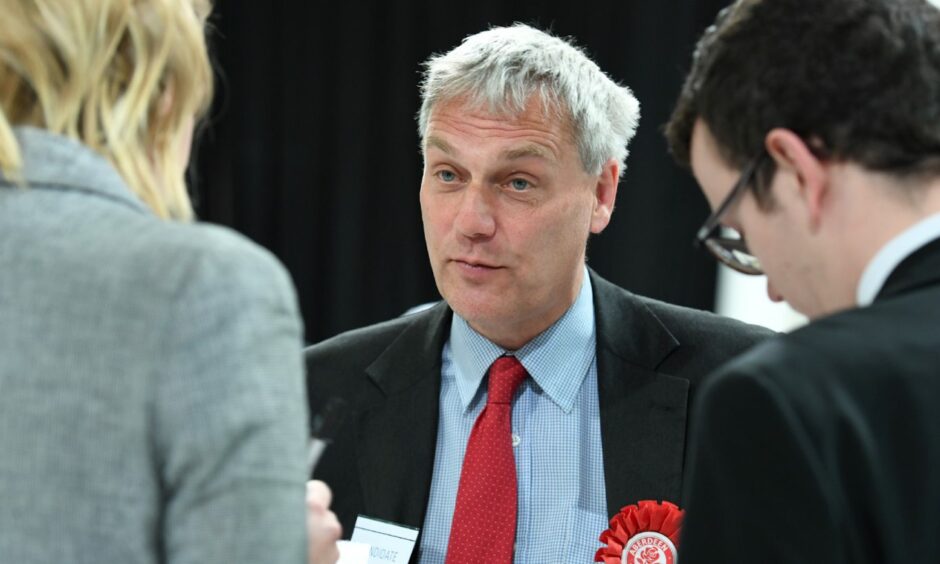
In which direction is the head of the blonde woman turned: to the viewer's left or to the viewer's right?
to the viewer's right

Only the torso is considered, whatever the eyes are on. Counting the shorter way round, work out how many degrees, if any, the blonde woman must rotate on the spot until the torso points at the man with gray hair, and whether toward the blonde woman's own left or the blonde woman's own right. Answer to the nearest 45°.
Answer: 0° — they already face them

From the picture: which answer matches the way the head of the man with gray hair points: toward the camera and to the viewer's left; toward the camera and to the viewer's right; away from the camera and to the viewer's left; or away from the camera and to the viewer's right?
toward the camera and to the viewer's left

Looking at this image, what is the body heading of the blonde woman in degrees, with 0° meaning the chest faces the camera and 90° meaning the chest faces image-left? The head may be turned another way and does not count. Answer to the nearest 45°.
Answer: approximately 225°
